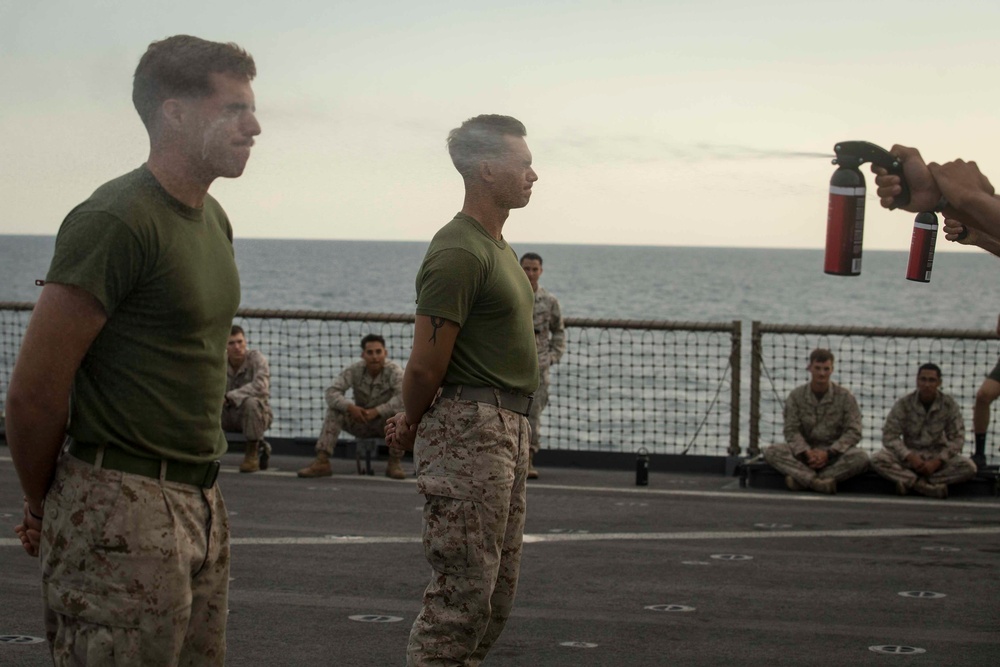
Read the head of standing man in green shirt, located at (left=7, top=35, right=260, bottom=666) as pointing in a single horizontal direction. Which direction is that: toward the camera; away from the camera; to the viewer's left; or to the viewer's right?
to the viewer's right

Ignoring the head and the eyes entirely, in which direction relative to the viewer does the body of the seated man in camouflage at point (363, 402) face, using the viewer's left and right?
facing the viewer

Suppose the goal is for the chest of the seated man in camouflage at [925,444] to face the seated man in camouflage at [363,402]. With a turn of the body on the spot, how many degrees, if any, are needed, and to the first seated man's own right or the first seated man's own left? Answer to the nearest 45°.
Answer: approximately 90° to the first seated man's own right

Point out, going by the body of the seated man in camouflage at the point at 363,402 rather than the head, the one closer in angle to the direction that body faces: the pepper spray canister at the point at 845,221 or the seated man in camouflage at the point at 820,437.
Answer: the pepper spray canister

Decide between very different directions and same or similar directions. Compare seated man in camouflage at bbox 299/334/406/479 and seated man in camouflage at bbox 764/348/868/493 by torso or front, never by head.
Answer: same or similar directions

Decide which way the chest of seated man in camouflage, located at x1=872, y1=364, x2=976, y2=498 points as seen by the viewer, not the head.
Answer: toward the camera

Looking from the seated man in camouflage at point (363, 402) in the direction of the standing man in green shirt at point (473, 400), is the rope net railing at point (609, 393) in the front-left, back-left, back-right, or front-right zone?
back-left

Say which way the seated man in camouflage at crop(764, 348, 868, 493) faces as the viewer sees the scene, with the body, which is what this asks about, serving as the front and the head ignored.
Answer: toward the camera

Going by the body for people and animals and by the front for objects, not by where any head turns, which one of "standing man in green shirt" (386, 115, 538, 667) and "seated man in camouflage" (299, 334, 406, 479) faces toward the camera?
the seated man in camouflage

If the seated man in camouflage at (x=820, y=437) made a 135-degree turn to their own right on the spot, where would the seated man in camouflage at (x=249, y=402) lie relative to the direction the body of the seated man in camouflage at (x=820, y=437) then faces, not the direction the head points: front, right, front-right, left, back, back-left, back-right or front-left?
front-left

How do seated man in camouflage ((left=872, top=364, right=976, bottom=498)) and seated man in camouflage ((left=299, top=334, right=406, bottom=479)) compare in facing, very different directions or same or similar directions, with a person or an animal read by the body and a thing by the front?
same or similar directions

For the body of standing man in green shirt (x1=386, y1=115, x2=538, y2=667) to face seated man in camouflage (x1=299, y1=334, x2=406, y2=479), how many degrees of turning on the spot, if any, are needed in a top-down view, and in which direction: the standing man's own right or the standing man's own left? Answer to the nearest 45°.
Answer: approximately 90° to the standing man's own left

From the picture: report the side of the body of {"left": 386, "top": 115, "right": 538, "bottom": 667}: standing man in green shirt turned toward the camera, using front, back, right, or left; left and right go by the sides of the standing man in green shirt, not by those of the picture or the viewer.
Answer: right

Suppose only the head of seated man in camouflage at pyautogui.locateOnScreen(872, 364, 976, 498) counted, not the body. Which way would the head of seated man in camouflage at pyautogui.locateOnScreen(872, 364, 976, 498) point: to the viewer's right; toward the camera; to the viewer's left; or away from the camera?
toward the camera

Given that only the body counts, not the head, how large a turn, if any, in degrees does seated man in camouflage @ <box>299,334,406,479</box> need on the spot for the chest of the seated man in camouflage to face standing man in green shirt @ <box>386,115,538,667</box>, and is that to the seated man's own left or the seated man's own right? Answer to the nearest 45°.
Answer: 0° — they already face them

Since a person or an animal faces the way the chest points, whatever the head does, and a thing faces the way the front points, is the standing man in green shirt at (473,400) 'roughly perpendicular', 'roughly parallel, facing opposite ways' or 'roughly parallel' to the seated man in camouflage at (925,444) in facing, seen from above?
roughly perpendicular

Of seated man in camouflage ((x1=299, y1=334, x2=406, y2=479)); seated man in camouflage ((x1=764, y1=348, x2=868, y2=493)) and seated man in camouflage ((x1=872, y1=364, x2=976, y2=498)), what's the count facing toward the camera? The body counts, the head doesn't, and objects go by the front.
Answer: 3
